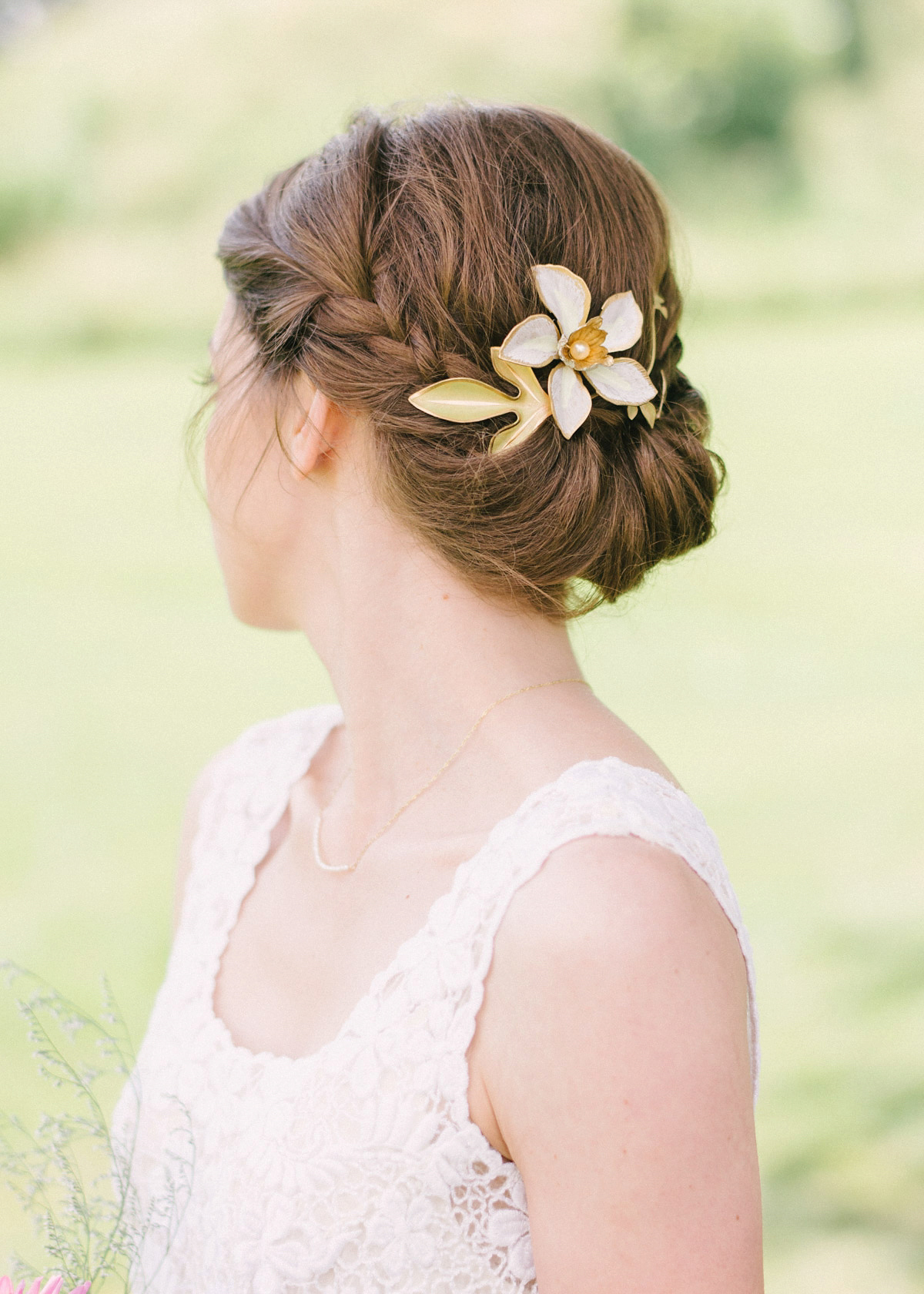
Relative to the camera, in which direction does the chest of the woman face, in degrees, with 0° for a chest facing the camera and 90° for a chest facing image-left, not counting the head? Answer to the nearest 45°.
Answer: approximately 45°

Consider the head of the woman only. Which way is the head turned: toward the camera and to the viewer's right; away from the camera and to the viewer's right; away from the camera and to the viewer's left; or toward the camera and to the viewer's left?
away from the camera and to the viewer's left

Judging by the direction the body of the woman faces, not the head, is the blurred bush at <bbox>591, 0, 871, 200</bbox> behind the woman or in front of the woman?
behind

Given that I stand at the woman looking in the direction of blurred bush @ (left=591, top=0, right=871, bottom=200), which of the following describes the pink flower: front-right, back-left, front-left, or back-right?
back-left
